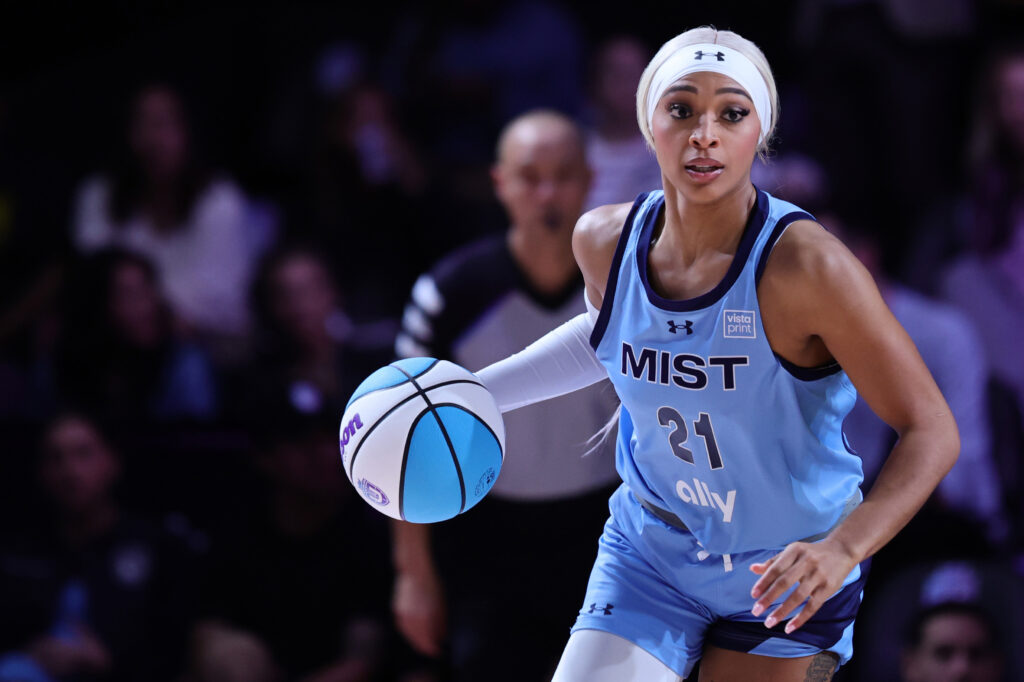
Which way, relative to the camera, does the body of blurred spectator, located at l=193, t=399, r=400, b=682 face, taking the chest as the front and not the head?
toward the camera

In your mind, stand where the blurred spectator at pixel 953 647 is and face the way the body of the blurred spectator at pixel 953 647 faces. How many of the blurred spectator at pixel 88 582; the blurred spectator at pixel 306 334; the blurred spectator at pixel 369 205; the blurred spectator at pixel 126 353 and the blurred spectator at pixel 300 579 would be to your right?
5

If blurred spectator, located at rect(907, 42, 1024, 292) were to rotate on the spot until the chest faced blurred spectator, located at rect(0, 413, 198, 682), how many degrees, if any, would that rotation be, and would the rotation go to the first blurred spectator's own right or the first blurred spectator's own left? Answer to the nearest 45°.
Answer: approximately 90° to the first blurred spectator's own right

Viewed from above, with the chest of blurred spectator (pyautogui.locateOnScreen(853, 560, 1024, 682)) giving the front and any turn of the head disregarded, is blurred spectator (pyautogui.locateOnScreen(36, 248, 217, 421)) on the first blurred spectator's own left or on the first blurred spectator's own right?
on the first blurred spectator's own right

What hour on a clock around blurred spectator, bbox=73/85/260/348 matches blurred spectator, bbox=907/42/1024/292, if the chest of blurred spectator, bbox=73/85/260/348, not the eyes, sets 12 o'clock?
blurred spectator, bbox=907/42/1024/292 is roughly at 10 o'clock from blurred spectator, bbox=73/85/260/348.

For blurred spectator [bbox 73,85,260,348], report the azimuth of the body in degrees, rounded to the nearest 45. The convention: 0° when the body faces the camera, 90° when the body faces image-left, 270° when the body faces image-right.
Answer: approximately 0°

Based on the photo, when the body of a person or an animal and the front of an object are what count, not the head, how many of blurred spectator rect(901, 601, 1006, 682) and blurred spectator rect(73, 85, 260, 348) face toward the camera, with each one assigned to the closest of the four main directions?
2

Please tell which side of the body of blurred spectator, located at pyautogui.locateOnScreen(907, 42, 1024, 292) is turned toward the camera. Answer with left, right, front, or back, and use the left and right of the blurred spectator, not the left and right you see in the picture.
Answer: front

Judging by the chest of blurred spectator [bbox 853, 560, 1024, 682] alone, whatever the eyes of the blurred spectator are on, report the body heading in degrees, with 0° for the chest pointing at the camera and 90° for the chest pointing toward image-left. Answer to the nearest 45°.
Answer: approximately 0°

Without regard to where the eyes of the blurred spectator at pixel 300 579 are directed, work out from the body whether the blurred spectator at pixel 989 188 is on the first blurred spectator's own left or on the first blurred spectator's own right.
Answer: on the first blurred spectator's own left
